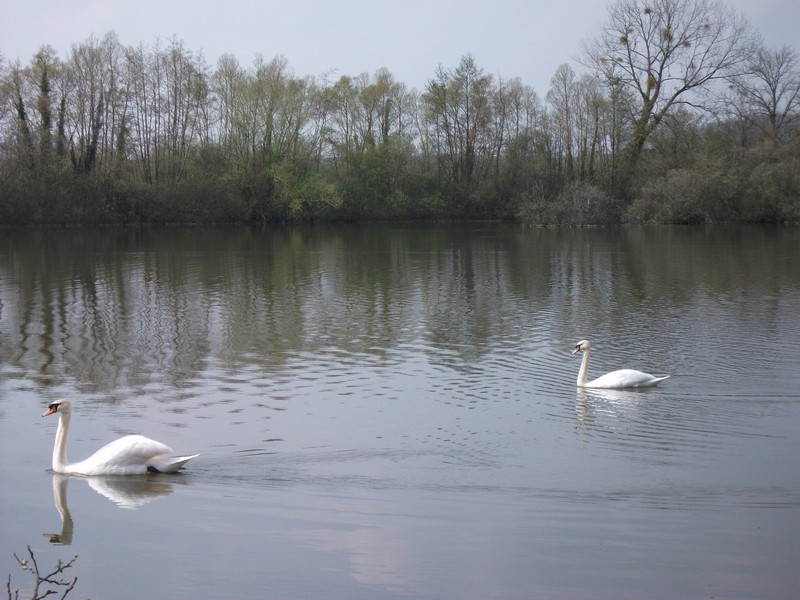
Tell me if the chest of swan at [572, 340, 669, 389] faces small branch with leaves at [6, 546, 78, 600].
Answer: no

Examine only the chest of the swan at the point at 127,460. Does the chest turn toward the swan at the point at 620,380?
no

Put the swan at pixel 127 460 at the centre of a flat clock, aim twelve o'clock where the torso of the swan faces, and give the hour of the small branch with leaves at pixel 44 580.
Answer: The small branch with leaves is roughly at 9 o'clock from the swan.

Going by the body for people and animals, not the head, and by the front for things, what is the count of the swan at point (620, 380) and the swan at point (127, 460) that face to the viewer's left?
2

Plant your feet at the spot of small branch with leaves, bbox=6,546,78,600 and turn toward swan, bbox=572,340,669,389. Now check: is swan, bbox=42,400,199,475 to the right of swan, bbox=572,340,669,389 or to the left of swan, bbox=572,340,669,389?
left

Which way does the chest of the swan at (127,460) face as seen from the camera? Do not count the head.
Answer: to the viewer's left

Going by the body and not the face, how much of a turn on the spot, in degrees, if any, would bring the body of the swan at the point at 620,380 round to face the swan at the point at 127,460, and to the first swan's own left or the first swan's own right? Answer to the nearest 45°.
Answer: approximately 45° to the first swan's own left

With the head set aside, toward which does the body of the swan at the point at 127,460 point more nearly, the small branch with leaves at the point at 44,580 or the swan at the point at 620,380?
the small branch with leaves

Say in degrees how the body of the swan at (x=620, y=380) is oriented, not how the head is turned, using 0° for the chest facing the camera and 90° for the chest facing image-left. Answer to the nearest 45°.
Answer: approximately 90°
